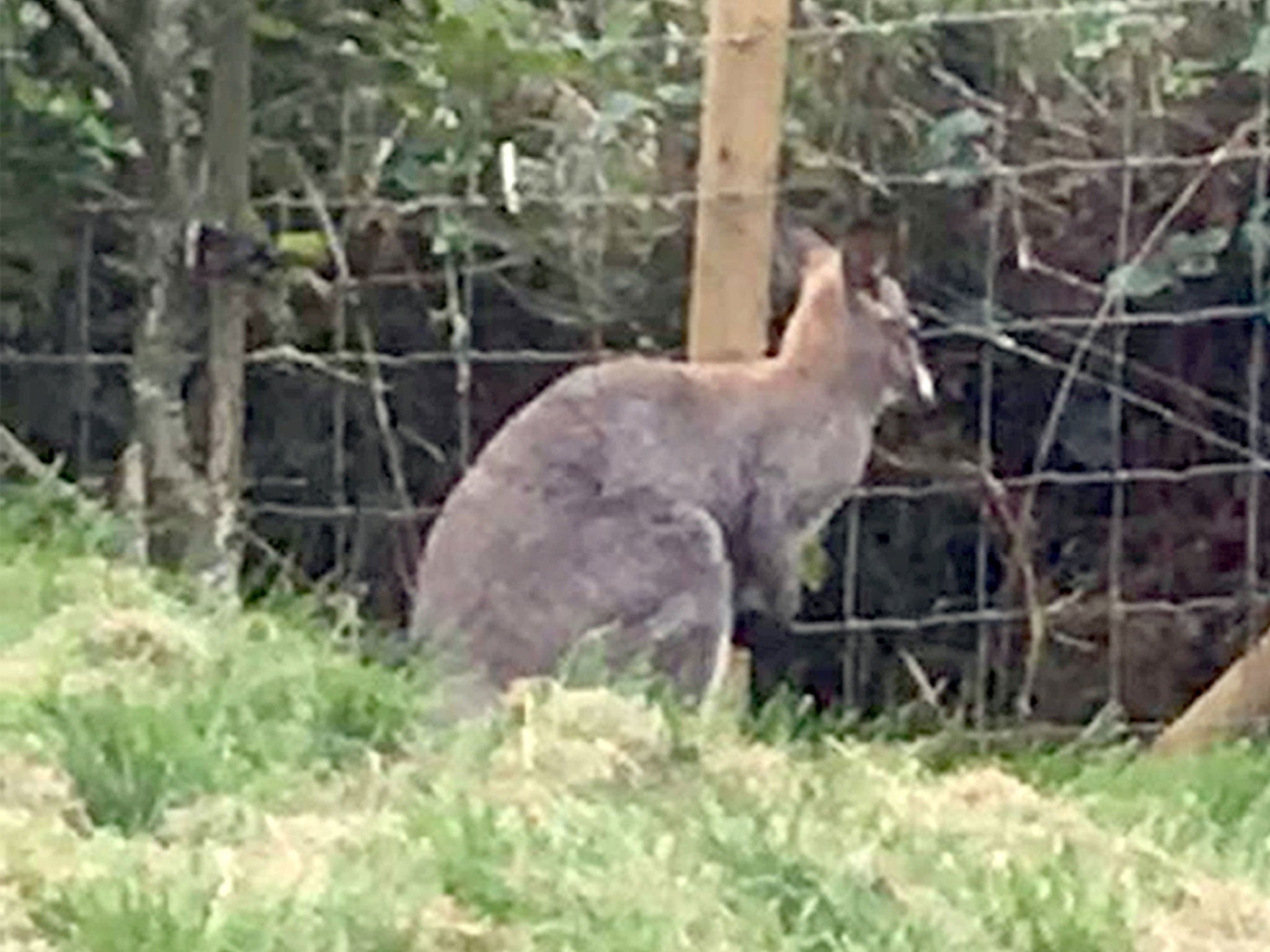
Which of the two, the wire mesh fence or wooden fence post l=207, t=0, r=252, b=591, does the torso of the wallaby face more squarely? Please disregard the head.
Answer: the wire mesh fence

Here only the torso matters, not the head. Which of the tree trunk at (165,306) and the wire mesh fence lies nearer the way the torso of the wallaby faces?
the wire mesh fence

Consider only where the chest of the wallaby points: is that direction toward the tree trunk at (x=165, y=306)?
no

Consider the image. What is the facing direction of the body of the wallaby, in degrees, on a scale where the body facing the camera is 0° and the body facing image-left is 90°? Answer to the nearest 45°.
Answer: approximately 270°

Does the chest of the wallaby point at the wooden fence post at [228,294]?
no
